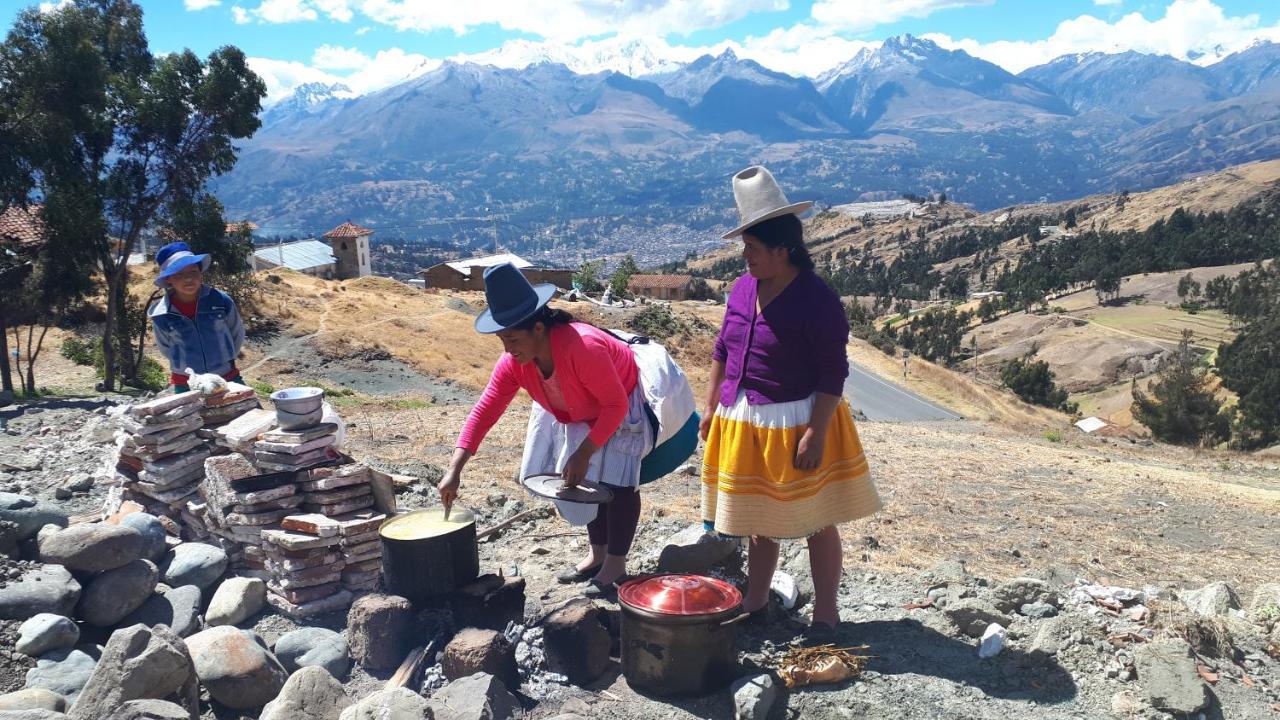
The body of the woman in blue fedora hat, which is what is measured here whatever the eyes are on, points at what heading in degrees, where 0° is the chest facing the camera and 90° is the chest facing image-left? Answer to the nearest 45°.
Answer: approximately 45°

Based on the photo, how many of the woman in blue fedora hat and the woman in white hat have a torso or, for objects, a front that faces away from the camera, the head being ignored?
0

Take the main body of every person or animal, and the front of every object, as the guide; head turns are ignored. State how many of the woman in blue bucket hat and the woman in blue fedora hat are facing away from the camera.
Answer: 0

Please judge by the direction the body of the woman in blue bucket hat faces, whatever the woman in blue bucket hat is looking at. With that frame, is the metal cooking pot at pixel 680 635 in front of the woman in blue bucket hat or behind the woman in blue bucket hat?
in front

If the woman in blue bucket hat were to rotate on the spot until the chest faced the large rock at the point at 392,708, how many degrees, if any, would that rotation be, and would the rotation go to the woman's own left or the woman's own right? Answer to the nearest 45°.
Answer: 0° — they already face it

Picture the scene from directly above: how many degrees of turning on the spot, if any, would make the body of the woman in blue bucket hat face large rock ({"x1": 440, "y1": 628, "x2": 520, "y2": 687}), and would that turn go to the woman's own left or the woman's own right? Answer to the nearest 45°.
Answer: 0° — they already face it

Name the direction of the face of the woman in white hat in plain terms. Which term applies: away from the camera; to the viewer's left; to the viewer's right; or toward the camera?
to the viewer's left

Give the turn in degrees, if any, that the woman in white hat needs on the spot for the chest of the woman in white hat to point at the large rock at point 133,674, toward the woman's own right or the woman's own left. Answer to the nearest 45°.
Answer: approximately 45° to the woman's own right

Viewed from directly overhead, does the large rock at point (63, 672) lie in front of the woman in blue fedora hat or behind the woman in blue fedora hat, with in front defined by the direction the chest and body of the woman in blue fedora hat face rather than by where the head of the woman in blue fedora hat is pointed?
in front
